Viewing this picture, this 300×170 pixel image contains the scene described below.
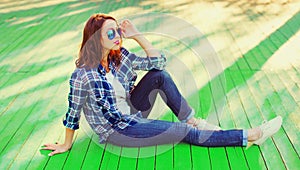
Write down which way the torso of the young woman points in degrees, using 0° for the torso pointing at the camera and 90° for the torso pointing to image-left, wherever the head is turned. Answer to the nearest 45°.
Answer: approximately 315°

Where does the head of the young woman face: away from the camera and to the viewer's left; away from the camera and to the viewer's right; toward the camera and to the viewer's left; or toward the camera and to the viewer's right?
toward the camera and to the viewer's right
